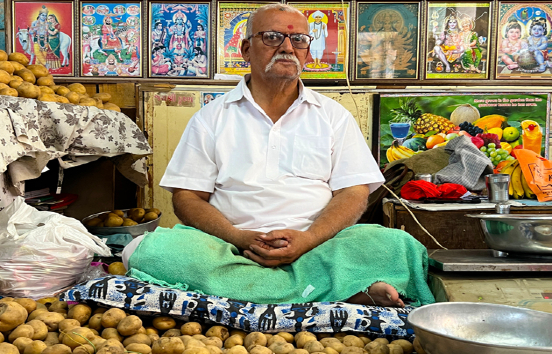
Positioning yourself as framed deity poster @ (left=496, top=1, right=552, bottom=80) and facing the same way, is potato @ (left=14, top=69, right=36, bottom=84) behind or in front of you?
in front

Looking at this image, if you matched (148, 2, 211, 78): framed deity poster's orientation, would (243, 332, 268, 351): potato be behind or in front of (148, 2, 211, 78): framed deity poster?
in front

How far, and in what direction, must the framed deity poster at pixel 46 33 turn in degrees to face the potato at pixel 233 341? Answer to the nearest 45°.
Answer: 0° — it already faces it

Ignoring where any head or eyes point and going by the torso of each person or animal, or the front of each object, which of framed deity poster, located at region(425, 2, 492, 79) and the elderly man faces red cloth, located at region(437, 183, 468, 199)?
the framed deity poster

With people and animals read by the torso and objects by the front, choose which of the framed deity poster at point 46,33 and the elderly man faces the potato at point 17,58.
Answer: the framed deity poster
